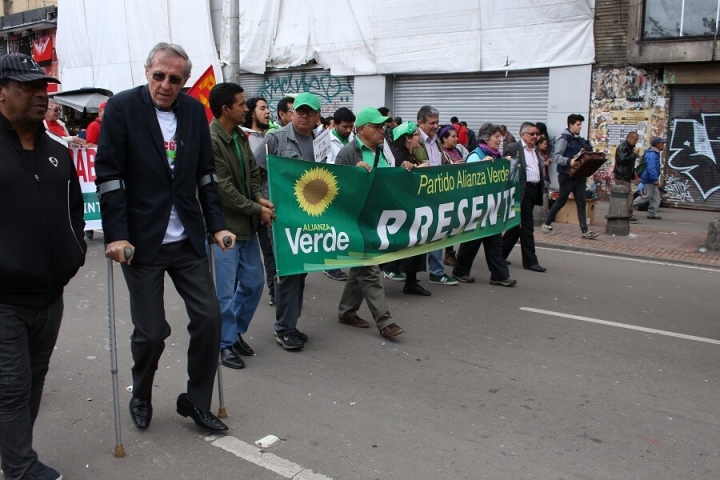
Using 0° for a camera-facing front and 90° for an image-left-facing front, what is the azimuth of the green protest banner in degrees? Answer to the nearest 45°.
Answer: approximately 315°

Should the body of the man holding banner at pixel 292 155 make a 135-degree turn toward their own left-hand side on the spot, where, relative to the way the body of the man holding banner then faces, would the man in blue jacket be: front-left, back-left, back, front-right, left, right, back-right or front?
front-right

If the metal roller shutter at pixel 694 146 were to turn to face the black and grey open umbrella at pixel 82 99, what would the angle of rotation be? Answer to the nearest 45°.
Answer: approximately 90° to its right

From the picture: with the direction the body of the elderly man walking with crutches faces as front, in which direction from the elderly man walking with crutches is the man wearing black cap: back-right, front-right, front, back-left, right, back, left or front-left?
right

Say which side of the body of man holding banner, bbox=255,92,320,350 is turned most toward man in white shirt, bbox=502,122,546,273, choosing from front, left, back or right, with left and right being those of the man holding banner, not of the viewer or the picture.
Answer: left

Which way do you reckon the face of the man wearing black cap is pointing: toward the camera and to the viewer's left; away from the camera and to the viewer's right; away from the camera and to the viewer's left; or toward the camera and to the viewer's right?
toward the camera and to the viewer's right

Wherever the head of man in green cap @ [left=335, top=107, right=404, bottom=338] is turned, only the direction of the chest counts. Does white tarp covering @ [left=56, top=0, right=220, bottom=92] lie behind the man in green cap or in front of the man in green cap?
behind

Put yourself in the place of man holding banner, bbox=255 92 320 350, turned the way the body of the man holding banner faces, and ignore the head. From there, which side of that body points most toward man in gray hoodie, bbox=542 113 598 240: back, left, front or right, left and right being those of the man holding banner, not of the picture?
left

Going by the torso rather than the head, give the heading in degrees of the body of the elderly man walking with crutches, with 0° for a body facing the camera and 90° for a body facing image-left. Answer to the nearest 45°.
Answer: approximately 315°
